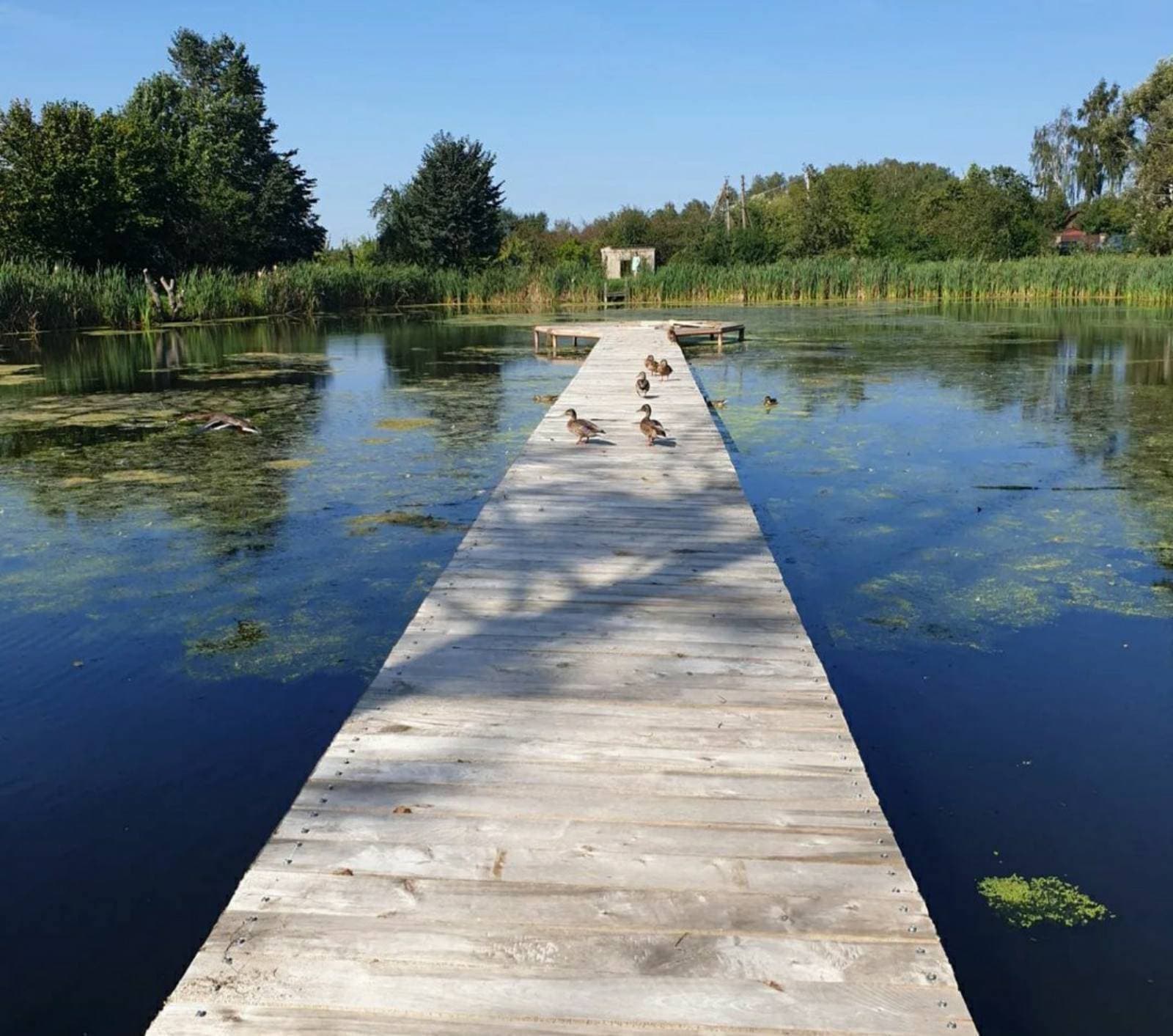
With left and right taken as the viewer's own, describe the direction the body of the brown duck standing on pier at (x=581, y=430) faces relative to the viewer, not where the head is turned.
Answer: facing to the left of the viewer

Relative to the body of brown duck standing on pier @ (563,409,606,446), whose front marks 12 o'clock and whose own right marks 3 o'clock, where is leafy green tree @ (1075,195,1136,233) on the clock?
The leafy green tree is roughly at 4 o'clock from the brown duck standing on pier.

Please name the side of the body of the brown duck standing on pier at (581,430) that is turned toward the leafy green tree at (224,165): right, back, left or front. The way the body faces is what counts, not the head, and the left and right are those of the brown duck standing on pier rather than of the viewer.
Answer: right

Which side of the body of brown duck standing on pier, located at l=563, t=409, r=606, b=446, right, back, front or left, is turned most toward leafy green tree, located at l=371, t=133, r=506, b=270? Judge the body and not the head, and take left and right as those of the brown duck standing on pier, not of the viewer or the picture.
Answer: right

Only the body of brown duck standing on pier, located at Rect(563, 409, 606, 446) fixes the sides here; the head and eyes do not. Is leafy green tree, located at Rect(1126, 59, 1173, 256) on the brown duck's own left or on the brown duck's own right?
on the brown duck's own right

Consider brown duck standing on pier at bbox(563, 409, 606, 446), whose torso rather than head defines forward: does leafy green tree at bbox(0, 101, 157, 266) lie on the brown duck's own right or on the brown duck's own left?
on the brown duck's own right
